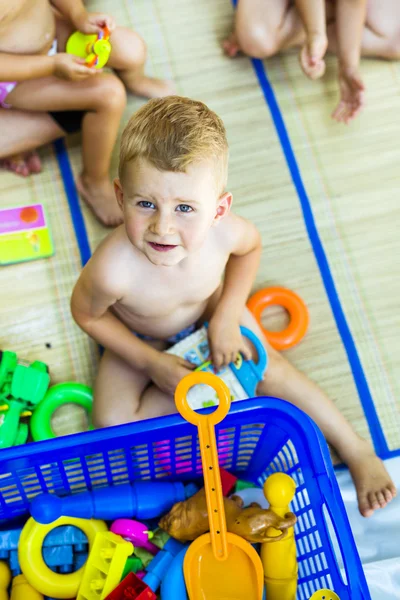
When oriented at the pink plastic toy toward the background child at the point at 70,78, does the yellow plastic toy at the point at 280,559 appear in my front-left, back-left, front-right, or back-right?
back-right

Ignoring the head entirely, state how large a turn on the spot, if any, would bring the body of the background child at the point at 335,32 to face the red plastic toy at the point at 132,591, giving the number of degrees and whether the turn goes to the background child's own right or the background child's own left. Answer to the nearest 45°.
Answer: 0° — they already face it
